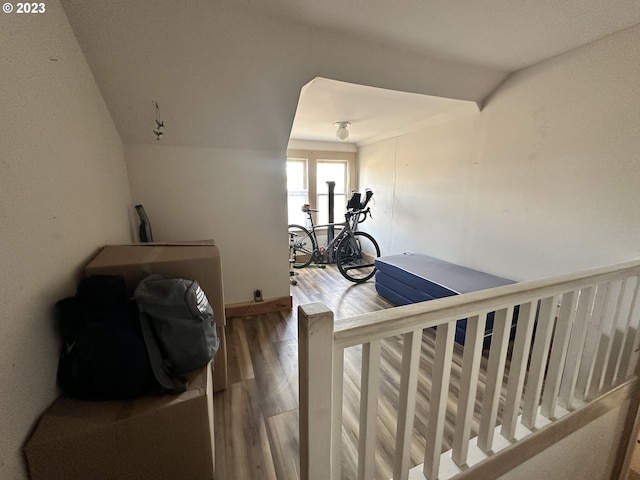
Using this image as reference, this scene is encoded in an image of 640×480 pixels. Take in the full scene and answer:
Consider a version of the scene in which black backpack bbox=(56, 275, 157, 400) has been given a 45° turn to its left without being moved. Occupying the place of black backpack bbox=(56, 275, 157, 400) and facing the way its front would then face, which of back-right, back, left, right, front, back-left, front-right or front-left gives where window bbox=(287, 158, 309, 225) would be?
left

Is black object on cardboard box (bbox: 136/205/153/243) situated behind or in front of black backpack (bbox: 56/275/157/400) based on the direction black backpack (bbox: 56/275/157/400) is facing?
behind

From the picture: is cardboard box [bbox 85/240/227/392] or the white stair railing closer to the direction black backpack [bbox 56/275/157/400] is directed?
the white stair railing

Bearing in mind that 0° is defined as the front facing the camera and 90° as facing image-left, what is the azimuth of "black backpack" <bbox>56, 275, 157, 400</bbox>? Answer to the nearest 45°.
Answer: approximately 0°

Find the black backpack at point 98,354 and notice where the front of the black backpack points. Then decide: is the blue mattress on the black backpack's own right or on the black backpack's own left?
on the black backpack's own left

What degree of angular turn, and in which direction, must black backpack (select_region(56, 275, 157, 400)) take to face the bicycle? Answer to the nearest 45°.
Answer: approximately 135° to its left

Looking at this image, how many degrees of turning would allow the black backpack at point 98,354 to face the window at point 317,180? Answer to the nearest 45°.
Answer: approximately 135° to its left
